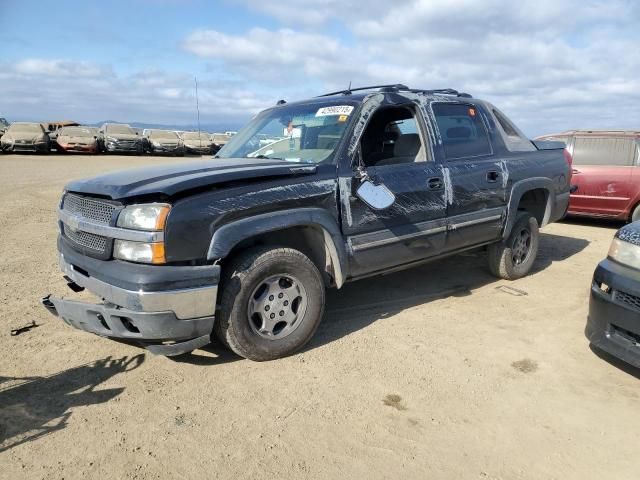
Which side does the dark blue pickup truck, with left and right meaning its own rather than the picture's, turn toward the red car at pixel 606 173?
back

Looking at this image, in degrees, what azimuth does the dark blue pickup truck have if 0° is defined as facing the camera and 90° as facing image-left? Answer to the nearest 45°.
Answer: approximately 45°
